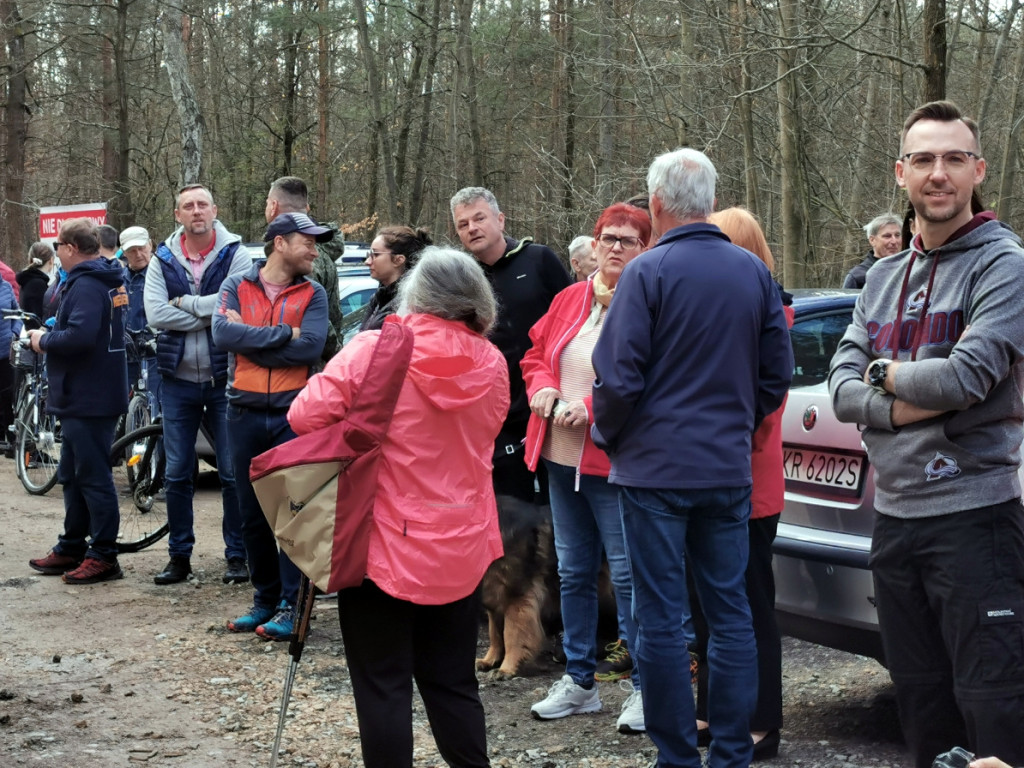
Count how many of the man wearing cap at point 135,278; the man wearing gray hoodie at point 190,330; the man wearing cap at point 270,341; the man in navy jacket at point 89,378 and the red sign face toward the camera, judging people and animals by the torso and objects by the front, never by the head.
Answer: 4

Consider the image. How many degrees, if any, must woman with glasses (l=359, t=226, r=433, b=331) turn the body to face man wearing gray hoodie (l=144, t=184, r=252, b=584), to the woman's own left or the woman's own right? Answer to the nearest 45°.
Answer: approximately 45° to the woman's own right

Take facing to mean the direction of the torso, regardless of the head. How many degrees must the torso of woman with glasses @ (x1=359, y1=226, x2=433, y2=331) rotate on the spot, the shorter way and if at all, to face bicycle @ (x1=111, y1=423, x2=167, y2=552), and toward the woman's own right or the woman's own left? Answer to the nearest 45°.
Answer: approximately 45° to the woman's own right

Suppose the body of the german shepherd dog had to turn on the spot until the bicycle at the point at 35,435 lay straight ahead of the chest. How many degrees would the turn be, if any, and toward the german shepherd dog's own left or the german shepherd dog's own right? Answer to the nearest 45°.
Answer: approximately 90° to the german shepherd dog's own right

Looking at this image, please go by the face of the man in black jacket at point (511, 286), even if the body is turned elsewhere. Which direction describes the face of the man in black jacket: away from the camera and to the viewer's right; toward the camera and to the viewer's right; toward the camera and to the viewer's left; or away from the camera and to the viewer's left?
toward the camera and to the viewer's left

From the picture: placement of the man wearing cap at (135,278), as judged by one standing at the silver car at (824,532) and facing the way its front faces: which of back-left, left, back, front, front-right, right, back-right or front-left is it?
left
